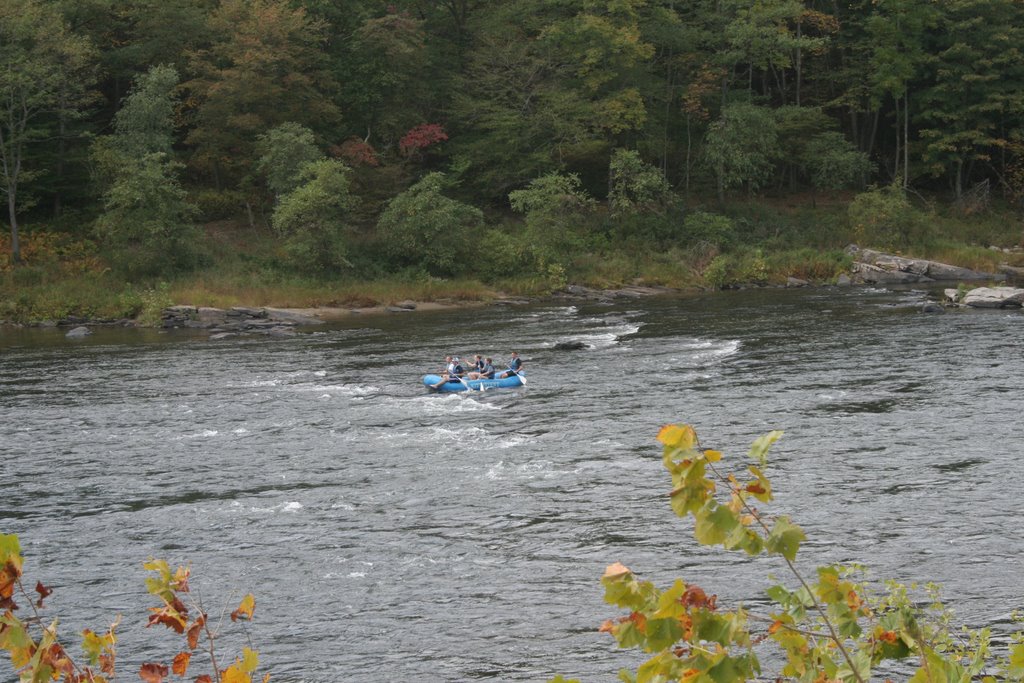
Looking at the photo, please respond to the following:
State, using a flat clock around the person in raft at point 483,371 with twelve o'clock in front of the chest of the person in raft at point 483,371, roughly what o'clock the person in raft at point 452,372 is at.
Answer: the person in raft at point 452,372 is roughly at 12 o'clock from the person in raft at point 483,371.

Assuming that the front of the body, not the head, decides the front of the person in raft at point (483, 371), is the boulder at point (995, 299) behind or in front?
behind

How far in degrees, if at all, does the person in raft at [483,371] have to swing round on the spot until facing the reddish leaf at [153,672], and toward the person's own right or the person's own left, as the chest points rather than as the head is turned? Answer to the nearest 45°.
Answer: approximately 90° to the person's own left

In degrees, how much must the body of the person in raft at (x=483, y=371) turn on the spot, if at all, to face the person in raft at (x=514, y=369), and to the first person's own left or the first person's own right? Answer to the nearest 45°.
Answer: approximately 180°

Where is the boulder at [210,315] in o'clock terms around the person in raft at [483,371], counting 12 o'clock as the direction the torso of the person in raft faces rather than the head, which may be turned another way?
The boulder is roughly at 2 o'clock from the person in raft.
